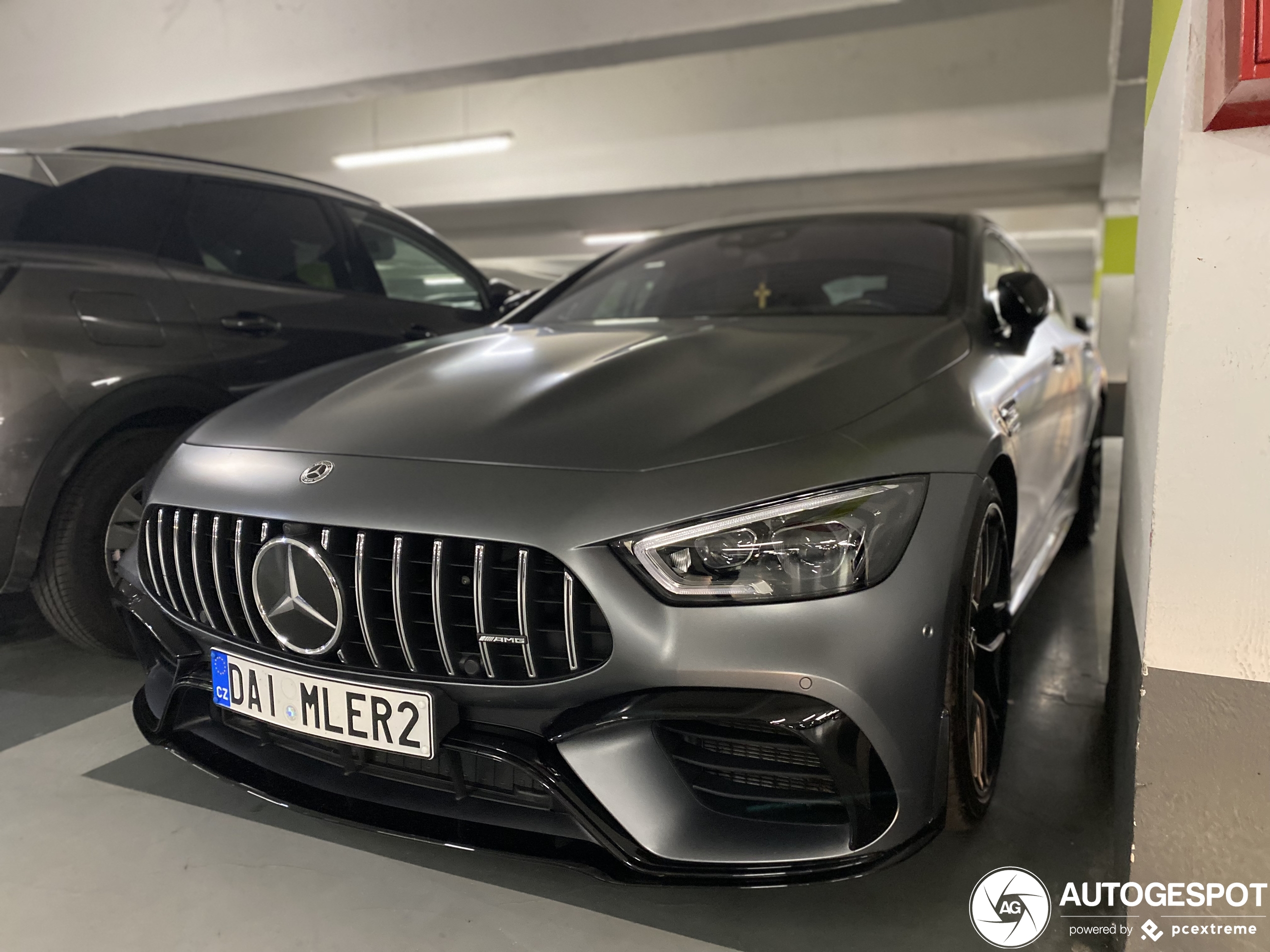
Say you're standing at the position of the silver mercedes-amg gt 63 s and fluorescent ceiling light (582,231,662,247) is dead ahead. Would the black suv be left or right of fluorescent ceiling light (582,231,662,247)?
left

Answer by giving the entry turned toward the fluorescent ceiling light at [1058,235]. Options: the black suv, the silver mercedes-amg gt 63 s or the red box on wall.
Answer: the black suv

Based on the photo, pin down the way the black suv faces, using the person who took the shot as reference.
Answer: facing away from the viewer and to the right of the viewer

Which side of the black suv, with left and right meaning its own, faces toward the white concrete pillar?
right

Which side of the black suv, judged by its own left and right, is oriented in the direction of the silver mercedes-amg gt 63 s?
right

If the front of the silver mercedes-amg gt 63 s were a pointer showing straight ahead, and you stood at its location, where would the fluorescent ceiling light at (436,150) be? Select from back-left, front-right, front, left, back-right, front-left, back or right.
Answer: back-right

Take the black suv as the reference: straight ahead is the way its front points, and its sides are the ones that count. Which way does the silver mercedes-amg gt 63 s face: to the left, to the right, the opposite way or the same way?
the opposite way

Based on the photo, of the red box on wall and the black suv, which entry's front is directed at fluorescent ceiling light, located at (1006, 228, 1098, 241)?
the black suv

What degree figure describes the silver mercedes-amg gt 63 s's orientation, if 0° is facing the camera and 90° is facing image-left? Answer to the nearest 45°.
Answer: approximately 45°
